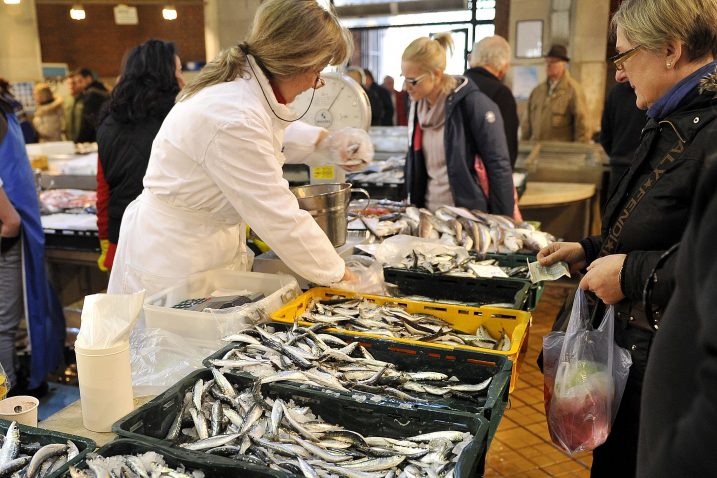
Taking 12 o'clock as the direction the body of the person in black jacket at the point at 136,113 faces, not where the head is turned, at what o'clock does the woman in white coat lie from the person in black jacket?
The woman in white coat is roughly at 4 o'clock from the person in black jacket.

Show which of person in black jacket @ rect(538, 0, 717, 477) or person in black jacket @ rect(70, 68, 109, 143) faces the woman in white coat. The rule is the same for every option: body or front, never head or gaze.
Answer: person in black jacket @ rect(538, 0, 717, 477)

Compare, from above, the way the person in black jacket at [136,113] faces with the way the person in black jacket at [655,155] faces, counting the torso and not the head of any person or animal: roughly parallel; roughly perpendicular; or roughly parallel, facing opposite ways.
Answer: roughly perpendicular

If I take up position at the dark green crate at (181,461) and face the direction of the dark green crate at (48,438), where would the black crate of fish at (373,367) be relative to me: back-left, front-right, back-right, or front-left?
back-right

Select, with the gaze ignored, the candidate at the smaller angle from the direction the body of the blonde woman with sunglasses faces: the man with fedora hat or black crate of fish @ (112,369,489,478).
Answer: the black crate of fish

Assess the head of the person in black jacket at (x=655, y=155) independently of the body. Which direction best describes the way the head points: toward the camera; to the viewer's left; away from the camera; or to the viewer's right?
to the viewer's left

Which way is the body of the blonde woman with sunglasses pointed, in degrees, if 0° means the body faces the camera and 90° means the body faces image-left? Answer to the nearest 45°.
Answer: approximately 45°

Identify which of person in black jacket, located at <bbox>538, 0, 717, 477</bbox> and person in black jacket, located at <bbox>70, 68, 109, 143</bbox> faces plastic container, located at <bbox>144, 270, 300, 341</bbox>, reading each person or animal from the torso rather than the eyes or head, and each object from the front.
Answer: person in black jacket, located at <bbox>538, 0, 717, 477</bbox>

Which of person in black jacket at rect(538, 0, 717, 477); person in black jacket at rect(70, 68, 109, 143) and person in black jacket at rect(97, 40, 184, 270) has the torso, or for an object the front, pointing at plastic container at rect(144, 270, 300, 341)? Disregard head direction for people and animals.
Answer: person in black jacket at rect(538, 0, 717, 477)

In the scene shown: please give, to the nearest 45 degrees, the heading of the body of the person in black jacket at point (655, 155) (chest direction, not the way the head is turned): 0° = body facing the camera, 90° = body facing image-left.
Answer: approximately 90°

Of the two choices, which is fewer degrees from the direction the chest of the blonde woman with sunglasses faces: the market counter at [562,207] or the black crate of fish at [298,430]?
the black crate of fish
